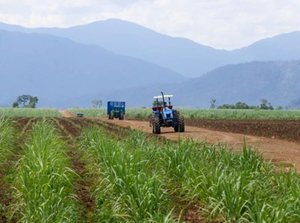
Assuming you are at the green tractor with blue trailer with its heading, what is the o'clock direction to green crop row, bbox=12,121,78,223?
The green crop row is roughly at 12 o'clock from the green tractor with blue trailer.

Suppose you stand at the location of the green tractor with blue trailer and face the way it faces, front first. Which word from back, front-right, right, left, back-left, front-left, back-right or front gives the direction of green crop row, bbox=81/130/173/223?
front

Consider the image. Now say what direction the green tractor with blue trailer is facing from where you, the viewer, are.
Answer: facing the viewer
